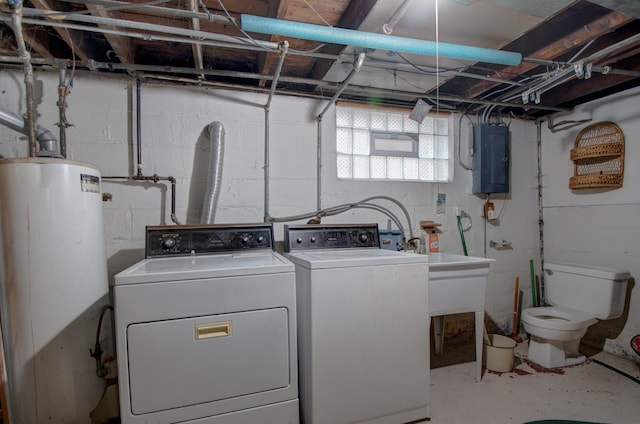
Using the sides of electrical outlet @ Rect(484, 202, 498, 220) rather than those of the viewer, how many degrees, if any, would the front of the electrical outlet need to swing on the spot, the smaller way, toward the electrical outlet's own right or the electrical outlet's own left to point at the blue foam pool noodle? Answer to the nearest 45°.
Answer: approximately 45° to the electrical outlet's own right

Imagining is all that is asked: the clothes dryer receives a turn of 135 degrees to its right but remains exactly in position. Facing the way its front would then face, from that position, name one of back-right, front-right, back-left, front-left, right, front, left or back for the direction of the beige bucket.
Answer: back-right

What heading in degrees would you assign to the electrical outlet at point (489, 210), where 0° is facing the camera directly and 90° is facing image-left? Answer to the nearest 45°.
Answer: approximately 315°

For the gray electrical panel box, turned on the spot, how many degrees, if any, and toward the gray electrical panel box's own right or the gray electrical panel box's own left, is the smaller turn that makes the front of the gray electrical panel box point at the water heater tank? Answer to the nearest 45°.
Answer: approximately 90° to the gray electrical panel box's own right

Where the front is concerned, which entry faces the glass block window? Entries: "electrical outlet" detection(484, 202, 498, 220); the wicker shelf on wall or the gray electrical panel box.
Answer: the wicker shelf on wall

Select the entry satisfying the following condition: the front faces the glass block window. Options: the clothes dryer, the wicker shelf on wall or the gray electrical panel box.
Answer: the wicker shelf on wall

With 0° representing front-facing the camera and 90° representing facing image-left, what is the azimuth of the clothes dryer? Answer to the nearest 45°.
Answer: approximately 0°

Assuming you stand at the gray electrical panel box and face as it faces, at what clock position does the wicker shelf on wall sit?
The wicker shelf on wall is roughly at 10 o'clock from the gray electrical panel box.
